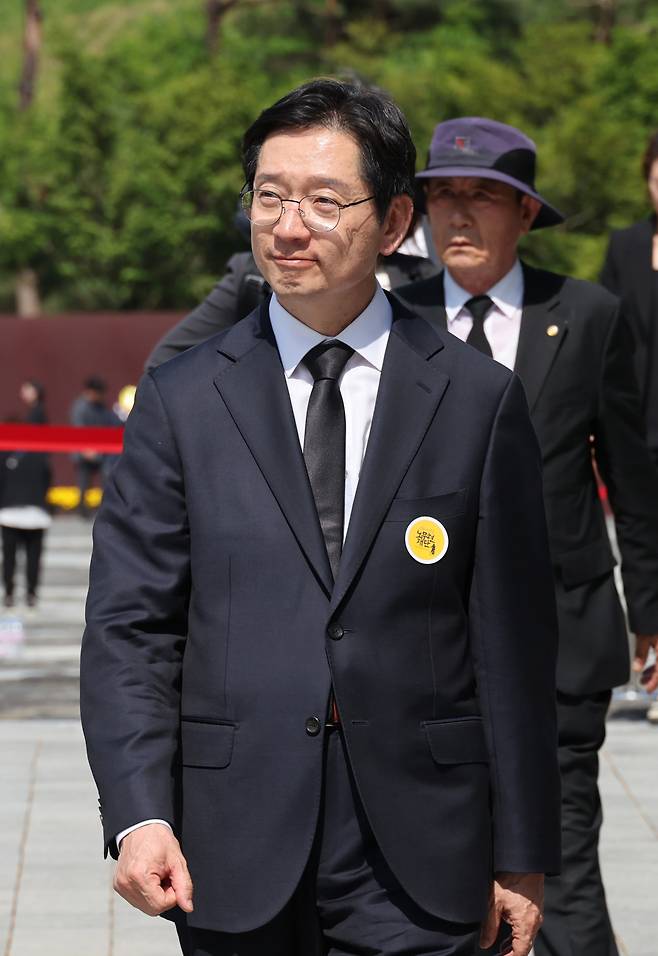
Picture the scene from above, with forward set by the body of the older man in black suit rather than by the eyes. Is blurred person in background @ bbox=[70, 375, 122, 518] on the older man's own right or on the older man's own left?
on the older man's own right

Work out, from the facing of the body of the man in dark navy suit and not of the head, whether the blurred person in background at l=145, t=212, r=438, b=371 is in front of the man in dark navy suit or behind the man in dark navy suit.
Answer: behind

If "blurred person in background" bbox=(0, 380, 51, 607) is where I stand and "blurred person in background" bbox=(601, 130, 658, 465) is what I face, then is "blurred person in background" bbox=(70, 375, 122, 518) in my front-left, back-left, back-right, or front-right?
back-left

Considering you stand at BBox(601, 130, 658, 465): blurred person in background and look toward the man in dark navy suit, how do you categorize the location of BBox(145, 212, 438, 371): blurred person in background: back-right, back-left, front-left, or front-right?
front-right

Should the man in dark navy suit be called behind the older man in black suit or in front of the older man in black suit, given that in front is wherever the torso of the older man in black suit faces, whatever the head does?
in front

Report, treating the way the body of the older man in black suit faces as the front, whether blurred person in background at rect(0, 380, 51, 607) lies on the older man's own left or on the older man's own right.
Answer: on the older man's own right

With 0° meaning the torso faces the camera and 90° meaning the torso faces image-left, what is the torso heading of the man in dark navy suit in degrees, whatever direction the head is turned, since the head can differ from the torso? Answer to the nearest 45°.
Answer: approximately 0°

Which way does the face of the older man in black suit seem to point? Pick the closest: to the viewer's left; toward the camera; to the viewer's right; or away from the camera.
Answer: toward the camera

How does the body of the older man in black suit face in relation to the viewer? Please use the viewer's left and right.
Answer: facing the viewer and to the left of the viewer

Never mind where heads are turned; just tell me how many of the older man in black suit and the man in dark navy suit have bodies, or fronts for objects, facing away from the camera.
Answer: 0
